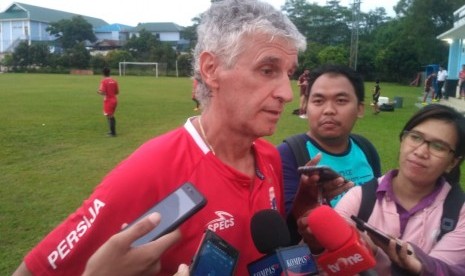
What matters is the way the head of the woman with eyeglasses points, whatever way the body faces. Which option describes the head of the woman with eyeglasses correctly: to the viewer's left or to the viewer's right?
to the viewer's left

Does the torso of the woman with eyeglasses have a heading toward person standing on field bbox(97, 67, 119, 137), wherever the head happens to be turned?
no

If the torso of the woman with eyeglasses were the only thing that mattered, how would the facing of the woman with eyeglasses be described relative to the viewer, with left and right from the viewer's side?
facing the viewer and to the left of the viewer
